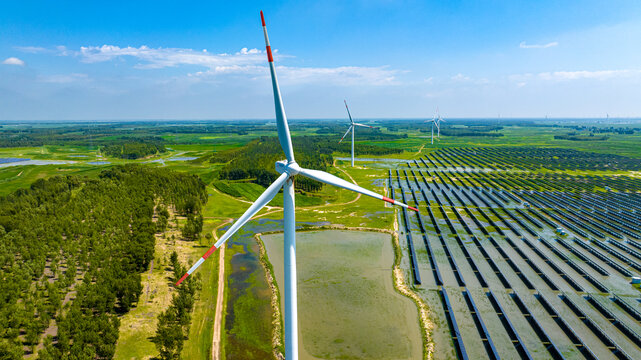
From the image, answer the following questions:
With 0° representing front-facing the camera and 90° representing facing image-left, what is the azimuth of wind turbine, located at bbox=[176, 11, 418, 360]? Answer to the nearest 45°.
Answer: approximately 315°
